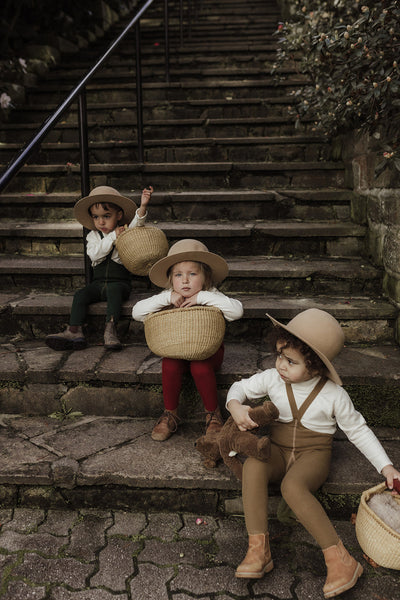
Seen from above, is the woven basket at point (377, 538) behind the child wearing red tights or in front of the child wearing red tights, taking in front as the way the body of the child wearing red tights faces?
in front

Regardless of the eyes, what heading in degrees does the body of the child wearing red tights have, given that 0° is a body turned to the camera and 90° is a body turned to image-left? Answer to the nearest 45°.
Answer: approximately 0°

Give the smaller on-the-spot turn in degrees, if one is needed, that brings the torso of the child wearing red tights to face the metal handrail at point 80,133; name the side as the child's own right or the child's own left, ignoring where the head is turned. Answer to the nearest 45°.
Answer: approximately 135° to the child's own right

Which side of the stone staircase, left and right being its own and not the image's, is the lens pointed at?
front

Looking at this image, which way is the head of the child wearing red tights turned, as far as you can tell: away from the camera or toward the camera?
toward the camera

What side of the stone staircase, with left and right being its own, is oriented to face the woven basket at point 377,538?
front
